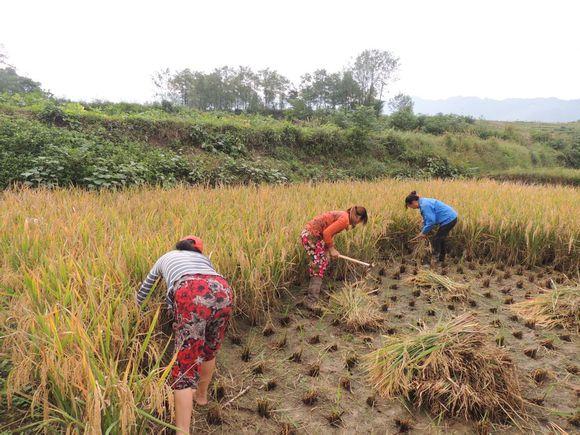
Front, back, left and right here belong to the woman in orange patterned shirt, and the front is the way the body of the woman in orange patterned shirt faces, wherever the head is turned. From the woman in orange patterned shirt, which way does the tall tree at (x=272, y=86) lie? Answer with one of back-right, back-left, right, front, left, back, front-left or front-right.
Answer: left

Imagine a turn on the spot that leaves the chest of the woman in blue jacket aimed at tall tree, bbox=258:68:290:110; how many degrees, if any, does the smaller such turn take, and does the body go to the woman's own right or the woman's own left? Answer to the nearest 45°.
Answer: approximately 45° to the woman's own right

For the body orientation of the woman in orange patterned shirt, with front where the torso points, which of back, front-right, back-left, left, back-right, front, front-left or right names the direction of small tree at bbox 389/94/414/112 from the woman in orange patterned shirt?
left

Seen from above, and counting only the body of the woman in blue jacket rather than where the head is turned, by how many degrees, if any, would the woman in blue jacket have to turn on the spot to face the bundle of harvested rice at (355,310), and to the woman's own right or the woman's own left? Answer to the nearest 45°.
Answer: approximately 90° to the woman's own left

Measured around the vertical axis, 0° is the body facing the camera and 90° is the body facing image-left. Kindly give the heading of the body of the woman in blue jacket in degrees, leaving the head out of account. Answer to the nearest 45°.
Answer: approximately 90°

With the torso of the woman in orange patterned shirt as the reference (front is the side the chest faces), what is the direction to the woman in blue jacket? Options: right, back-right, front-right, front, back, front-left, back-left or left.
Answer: front-left

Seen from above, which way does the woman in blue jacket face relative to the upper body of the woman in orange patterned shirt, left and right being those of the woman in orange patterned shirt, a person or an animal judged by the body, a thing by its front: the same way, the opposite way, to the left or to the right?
the opposite way

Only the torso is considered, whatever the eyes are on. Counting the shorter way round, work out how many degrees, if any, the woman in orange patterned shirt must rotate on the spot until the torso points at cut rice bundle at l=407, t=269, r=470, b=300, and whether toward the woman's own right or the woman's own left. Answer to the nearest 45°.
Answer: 0° — they already face it

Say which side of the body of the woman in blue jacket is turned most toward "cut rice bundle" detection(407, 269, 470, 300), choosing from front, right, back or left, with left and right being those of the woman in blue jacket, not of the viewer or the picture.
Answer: left

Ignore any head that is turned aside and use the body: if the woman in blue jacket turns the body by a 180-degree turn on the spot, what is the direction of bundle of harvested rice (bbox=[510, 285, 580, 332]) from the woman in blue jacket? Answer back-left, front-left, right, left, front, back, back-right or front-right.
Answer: front-right

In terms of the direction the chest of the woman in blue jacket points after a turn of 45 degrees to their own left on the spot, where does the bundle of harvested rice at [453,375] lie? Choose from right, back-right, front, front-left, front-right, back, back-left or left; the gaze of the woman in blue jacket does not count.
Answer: front-left

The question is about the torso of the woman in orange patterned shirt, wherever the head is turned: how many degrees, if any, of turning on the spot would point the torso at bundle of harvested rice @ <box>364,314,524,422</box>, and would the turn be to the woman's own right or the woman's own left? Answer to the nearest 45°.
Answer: approximately 45° to the woman's own right

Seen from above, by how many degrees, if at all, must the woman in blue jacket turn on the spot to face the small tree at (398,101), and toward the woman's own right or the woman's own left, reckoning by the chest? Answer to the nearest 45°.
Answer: approximately 90° to the woman's own right

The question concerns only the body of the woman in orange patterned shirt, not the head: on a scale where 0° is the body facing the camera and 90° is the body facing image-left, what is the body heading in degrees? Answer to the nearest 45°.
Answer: approximately 270°
